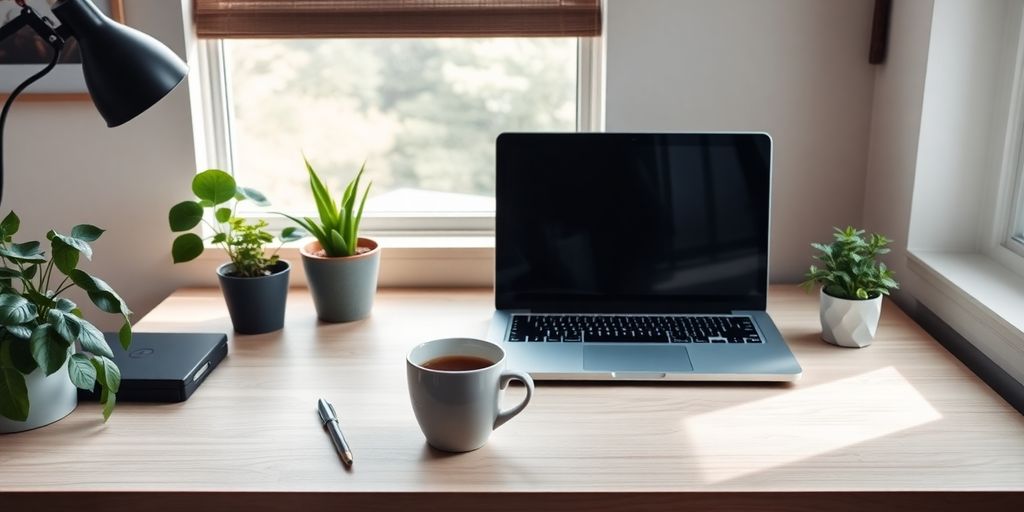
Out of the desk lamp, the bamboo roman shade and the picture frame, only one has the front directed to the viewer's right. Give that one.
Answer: the desk lamp

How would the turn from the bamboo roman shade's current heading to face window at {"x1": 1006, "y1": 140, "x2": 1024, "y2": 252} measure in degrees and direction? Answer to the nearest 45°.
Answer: approximately 45° to its left

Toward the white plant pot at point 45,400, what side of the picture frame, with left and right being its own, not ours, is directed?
front

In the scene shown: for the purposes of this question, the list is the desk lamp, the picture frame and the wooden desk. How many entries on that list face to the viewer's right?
1

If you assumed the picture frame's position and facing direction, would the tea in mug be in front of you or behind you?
in front

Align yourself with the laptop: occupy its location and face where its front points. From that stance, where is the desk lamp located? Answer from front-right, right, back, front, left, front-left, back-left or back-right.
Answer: front-right

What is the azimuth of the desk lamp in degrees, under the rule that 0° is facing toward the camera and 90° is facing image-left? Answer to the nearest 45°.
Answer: approximately 270°

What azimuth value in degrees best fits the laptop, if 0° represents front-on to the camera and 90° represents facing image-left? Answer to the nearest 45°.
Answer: approximately 0°

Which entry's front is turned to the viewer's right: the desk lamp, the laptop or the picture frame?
the desk lamp

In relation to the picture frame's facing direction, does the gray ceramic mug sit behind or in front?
in front
